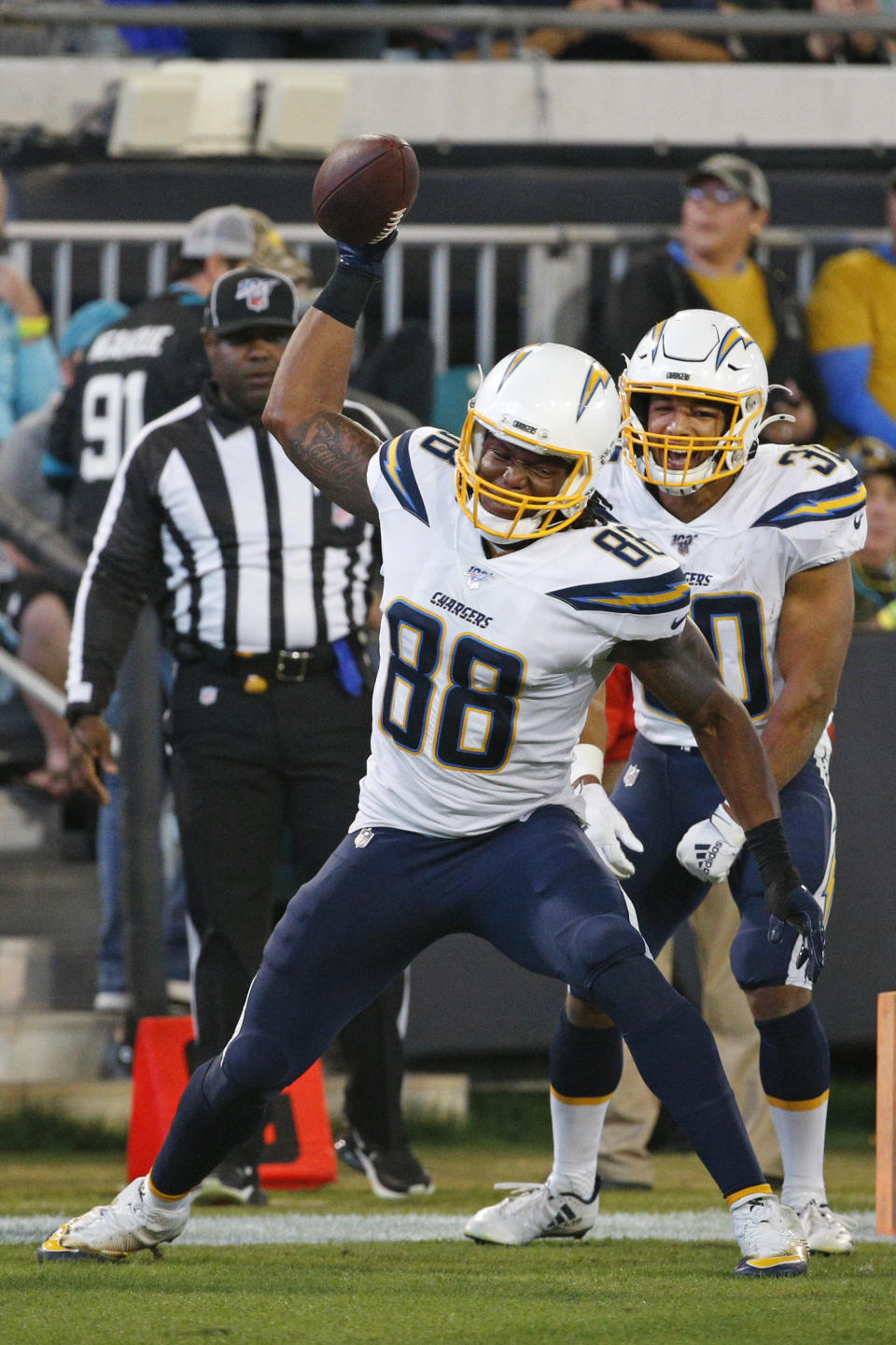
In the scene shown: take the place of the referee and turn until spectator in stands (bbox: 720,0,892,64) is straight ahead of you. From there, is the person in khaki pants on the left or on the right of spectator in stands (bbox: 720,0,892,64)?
right

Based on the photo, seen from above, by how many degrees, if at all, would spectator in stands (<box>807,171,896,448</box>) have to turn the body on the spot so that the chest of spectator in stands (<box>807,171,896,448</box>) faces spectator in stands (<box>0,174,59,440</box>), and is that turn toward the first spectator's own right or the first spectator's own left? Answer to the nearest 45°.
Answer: approximately 90° to the first spectator's own right

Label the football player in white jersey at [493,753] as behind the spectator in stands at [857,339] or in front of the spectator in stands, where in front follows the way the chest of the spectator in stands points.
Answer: in front

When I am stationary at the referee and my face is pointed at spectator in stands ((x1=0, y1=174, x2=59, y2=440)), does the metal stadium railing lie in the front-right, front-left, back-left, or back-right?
front-right

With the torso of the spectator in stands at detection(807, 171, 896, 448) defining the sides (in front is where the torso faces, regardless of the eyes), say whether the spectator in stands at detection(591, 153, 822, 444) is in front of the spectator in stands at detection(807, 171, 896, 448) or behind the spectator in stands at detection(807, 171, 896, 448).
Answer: in front

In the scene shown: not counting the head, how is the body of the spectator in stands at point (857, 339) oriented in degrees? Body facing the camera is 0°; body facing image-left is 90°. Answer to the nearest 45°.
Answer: approximately 0°

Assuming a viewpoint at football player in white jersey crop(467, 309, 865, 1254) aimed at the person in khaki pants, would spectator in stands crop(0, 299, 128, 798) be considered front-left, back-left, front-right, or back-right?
front-left

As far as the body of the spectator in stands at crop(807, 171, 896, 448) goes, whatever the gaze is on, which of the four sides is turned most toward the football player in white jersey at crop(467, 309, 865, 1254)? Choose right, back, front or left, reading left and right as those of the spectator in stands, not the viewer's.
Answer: front
